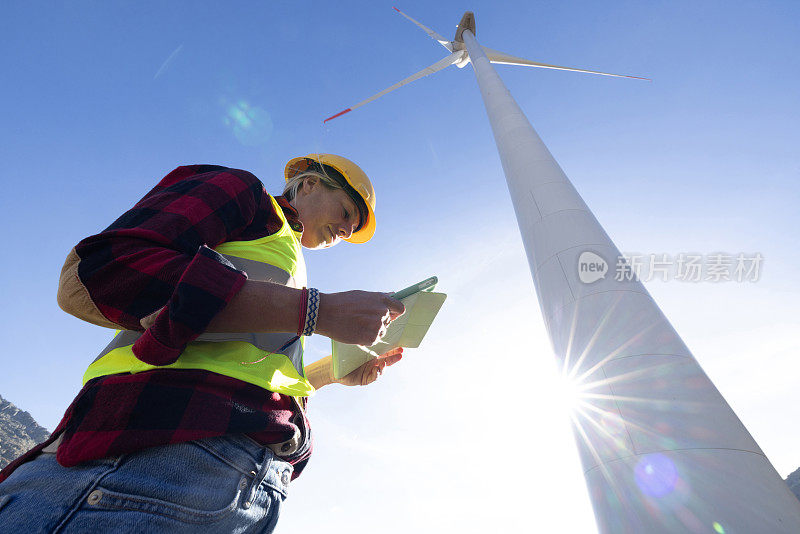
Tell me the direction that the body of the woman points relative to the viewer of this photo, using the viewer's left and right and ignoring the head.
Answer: facing to the right of the viewer

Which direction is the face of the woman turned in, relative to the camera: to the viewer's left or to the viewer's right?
to the viewer's right
